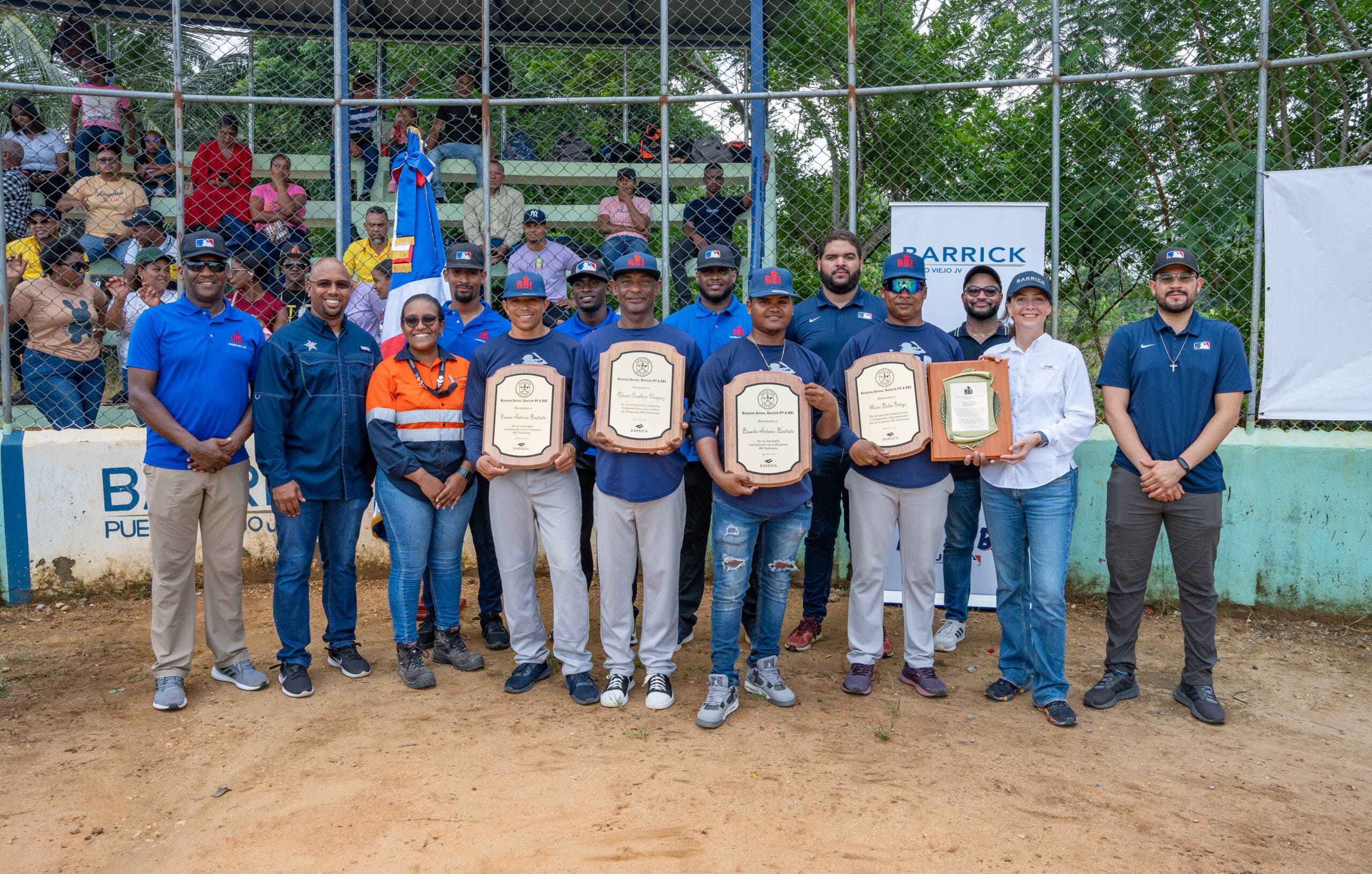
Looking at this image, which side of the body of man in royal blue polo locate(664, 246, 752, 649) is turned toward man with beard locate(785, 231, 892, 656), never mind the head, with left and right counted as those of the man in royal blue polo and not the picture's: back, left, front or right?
left

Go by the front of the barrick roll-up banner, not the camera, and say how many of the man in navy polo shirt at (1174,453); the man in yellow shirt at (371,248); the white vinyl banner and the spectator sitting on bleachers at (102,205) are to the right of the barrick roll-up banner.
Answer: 2

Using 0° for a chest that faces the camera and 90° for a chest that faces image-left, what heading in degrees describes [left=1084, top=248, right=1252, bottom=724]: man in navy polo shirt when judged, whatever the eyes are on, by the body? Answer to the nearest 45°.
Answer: approximately 0°
